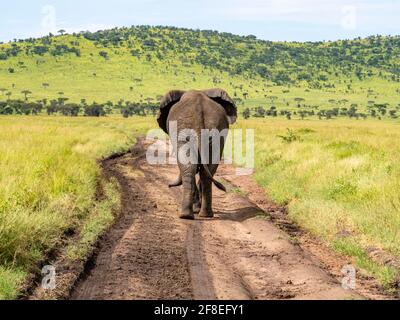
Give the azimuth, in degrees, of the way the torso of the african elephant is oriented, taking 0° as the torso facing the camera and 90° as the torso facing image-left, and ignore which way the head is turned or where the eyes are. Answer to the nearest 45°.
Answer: approximately 180°
